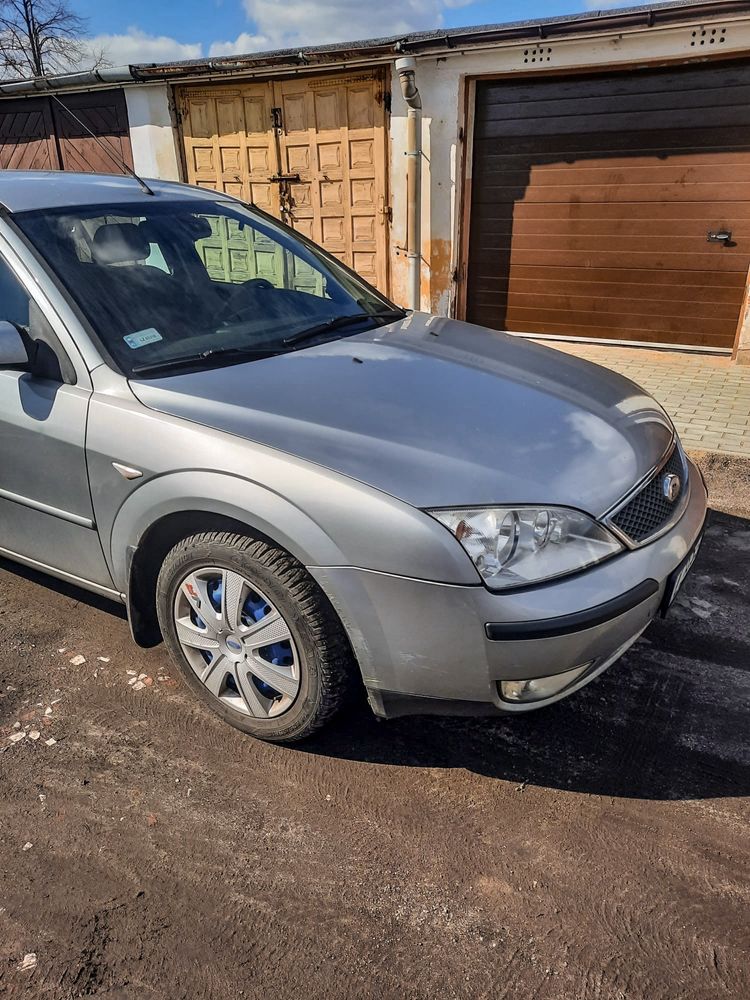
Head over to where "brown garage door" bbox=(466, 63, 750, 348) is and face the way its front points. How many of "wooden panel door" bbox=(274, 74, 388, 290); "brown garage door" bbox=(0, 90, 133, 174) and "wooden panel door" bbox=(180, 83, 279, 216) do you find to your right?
3

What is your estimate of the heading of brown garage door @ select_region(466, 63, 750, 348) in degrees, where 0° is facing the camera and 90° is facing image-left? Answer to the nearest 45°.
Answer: approximately 0°

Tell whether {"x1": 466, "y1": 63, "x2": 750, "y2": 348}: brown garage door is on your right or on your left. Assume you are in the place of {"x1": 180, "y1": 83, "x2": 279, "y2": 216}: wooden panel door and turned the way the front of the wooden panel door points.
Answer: on your left

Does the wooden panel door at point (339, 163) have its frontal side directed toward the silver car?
yes

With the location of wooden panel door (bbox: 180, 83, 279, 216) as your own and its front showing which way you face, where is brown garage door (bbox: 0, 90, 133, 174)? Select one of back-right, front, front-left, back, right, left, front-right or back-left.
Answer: back-right

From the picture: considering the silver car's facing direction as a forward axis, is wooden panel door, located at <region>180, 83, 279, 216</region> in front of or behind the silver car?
behind

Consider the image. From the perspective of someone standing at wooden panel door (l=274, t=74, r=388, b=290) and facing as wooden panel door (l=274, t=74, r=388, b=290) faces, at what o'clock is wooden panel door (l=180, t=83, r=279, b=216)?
wooden panel door (l=180, t=83, r=279, b=216) is roughly at 4 o'clock from wooden panel door (l=274, t=74, r=388, b=290).

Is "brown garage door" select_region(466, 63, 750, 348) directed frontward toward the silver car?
yes

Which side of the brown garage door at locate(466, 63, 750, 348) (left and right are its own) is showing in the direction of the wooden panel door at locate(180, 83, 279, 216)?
right
